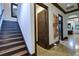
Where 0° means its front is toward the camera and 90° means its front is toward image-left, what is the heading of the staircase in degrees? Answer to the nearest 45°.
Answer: approximately 0°

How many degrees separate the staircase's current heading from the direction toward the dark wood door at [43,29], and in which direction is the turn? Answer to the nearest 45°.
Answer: approximately 90° to its left
